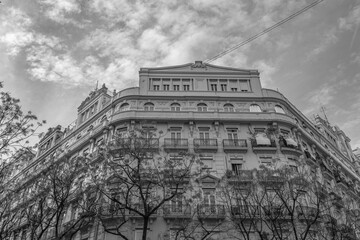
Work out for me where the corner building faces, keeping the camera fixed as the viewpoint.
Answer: facing the viewer

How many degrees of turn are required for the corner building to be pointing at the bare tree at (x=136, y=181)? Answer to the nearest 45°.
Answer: approximately 45° to its right

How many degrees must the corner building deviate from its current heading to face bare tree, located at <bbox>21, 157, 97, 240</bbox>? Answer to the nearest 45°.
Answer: approximately 45° to its right
